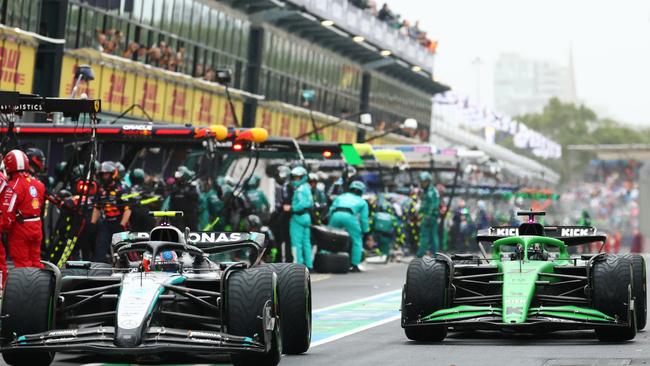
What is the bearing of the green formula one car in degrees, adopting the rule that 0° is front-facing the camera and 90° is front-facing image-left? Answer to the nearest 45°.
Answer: approximately 0°

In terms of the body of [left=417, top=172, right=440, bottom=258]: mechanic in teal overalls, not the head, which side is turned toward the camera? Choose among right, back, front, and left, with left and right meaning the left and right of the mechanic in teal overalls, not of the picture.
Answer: left

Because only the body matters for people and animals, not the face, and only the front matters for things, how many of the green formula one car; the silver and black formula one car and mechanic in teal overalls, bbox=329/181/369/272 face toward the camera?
2

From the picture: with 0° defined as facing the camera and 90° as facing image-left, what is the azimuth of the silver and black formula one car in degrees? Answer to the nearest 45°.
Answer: approximately 0°

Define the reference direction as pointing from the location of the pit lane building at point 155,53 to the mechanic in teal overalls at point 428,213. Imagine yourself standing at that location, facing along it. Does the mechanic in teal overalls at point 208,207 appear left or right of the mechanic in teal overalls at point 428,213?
right

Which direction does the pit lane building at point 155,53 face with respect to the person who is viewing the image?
facing the viewer and to the right of the viewer

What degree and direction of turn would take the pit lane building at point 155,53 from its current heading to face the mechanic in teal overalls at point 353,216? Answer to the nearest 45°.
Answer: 0° — it already faces them

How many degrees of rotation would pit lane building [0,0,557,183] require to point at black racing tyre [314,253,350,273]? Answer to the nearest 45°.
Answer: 0° — it already faces it
